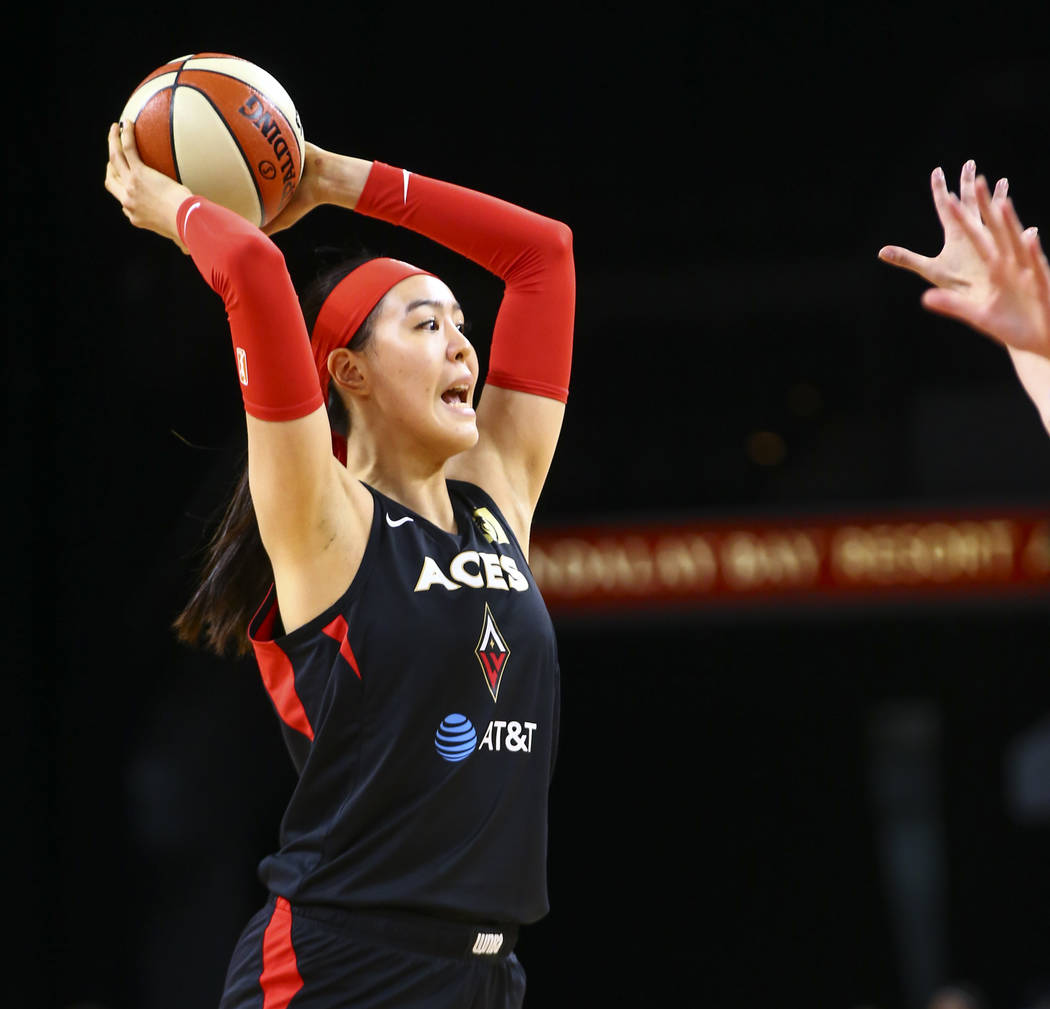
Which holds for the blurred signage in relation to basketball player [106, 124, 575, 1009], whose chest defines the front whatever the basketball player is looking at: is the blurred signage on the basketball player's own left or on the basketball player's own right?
on the basketball player's own left

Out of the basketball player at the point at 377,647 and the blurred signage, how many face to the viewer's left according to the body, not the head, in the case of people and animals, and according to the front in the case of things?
0

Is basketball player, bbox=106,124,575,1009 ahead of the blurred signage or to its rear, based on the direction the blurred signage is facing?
ahead

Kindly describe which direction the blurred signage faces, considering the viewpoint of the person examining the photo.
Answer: facing the viewer

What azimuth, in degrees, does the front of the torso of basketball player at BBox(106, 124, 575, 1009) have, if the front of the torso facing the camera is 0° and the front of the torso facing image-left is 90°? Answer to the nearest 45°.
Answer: approximately 315°
